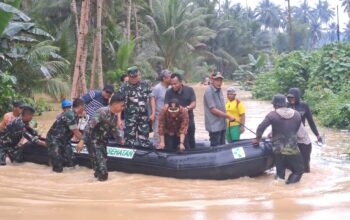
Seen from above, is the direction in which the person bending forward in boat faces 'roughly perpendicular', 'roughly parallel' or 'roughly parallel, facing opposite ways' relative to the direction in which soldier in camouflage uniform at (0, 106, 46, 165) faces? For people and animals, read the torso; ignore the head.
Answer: roughly perpendicular

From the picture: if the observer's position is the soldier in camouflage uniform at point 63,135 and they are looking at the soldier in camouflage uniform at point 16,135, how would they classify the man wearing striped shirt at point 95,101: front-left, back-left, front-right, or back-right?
back-right

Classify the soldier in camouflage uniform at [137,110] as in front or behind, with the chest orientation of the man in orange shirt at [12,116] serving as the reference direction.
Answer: in front

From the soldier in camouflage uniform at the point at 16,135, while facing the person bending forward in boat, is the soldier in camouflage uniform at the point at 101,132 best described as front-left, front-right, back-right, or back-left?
front-right

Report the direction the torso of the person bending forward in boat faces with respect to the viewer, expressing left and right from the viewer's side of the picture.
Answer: facing the viewer

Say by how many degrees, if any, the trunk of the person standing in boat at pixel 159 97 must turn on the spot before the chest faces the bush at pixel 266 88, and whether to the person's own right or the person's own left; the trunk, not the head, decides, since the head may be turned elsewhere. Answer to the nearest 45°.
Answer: approximately 90° to the person's own left

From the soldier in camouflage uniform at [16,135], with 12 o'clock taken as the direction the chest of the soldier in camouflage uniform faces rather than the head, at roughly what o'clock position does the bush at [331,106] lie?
The bush is roughly at 11 o'clock from the soldier in camouflage uniform.

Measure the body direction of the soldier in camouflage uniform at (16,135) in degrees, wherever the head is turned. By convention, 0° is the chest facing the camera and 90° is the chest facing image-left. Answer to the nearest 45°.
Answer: approximately 270°
